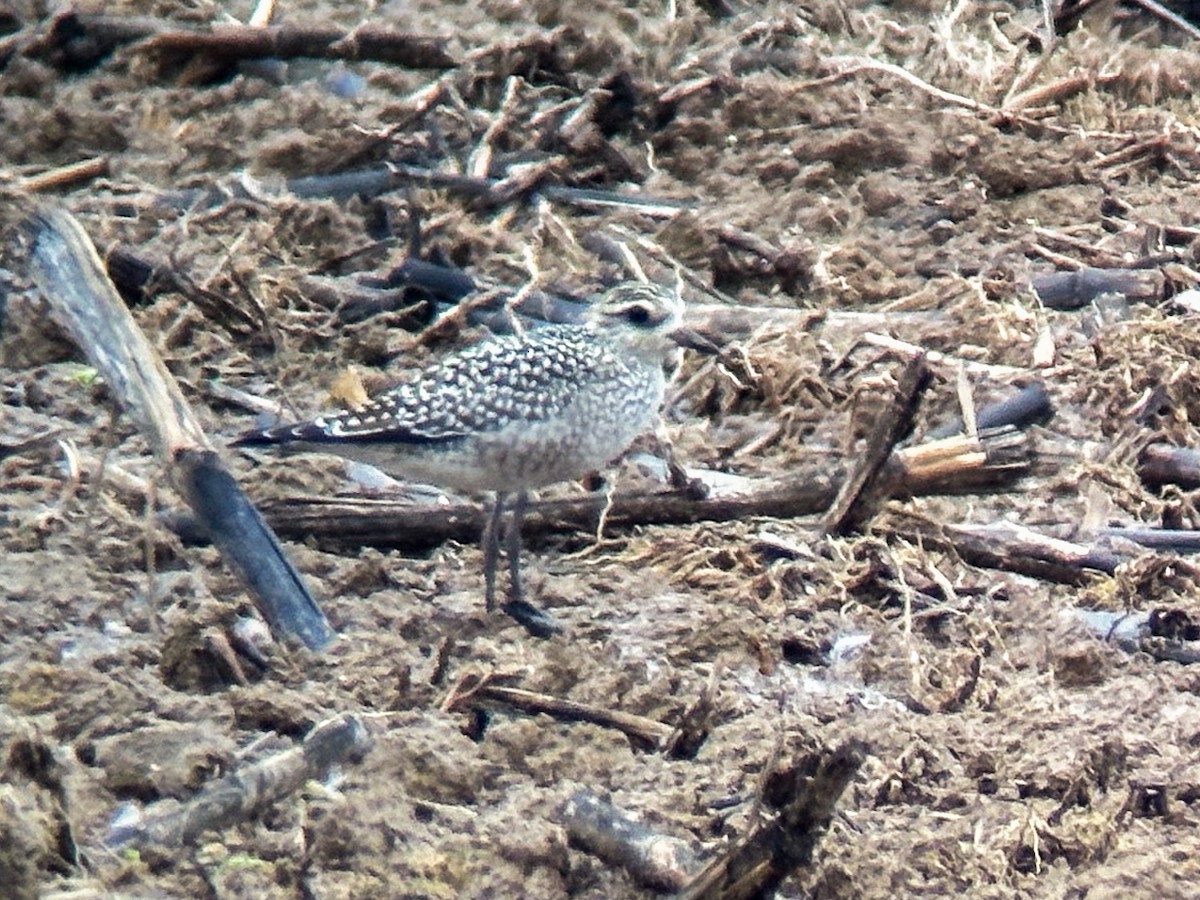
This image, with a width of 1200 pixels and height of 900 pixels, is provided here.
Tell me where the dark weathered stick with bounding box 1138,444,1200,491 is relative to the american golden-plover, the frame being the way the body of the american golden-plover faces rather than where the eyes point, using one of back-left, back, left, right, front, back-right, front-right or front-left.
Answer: front

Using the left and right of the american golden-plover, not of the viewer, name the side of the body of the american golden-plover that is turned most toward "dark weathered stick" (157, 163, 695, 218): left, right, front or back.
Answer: left

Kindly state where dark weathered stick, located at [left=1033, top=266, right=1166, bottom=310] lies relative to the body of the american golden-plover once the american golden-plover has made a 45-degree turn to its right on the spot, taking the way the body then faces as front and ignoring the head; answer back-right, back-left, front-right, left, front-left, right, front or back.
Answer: left

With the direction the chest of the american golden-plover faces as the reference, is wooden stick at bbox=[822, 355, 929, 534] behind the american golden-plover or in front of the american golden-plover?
in front

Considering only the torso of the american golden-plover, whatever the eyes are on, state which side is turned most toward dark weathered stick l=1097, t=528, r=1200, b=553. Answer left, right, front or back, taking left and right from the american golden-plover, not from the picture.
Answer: front

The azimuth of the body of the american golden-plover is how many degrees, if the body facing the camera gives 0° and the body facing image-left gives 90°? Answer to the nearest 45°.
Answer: approximately 270°

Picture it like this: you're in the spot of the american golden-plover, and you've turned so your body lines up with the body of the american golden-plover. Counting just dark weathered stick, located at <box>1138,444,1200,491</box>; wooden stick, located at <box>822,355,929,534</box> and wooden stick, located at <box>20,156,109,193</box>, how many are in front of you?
2

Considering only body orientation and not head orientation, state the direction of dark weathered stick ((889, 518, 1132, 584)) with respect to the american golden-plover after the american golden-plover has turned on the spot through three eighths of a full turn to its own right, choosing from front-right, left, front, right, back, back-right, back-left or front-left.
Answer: back-left

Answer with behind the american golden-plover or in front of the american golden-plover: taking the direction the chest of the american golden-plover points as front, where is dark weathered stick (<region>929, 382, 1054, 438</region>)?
in front

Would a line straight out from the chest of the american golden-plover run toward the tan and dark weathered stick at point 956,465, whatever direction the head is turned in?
yes

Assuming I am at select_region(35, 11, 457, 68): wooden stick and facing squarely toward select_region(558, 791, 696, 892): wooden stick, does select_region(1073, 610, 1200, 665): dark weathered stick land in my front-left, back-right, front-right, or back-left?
front-left
